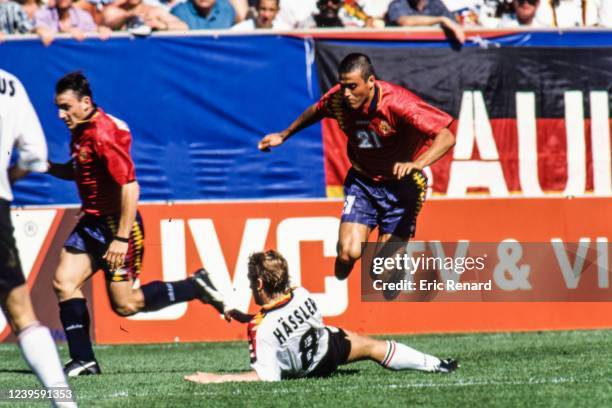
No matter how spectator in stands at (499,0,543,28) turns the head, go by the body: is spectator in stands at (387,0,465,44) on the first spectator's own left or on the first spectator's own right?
on the first spectator's own right

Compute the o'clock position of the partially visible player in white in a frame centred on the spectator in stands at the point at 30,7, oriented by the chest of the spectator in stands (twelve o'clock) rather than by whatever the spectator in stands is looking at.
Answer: The partially visible player in white is roughly at 12 o'clock from the spectator in stands.

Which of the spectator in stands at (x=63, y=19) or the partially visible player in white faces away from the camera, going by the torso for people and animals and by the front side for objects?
the partially visible player in white

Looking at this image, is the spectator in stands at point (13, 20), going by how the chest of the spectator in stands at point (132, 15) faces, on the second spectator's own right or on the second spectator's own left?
on the second spectator's own right

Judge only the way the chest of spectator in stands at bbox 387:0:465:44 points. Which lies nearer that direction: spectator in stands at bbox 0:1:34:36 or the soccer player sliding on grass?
the soccer player sliding on grass

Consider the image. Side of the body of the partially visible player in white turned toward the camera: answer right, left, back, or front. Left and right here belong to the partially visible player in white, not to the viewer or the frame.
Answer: back

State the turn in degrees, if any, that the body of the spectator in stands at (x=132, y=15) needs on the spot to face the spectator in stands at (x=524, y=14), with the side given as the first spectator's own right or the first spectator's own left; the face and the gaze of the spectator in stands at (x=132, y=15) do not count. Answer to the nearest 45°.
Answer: approximately 90° to the first spectator's own left

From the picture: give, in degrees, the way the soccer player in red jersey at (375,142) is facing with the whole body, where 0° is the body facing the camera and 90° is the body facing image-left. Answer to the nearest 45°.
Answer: approximately 45°

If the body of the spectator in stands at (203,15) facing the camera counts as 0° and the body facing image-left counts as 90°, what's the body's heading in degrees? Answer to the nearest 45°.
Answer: approximately 0°

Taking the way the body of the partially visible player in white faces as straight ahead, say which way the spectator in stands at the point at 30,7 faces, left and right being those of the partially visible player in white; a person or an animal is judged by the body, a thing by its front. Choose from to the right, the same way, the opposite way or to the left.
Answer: the opposite way
